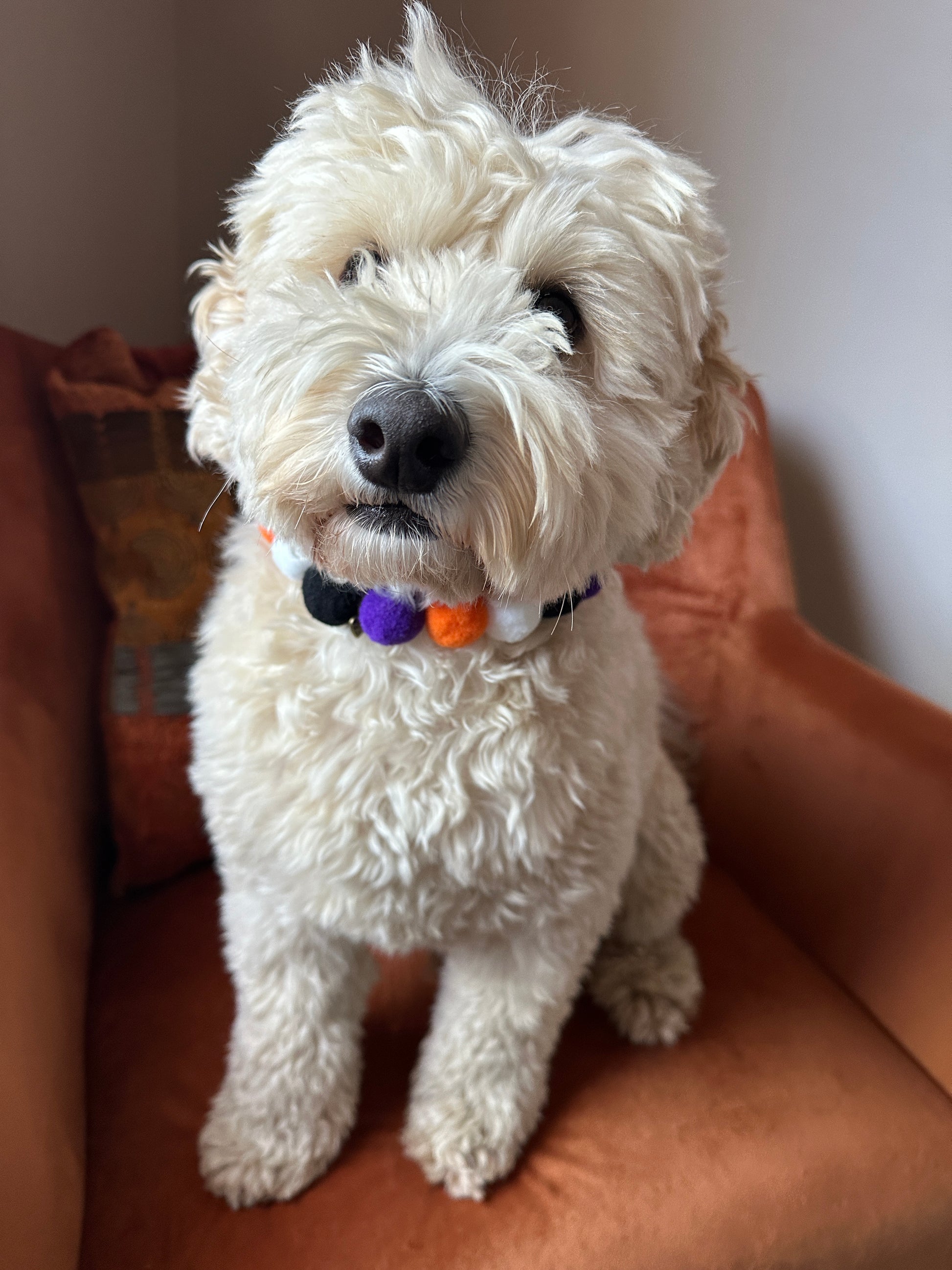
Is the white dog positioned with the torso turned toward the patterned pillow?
no

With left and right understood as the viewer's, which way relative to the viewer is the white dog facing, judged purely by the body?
facing the viewer
